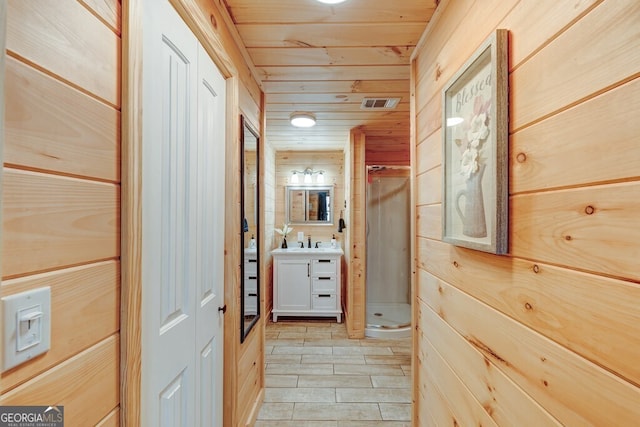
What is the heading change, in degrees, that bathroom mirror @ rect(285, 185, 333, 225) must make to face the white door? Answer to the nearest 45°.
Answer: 0° — it already faces it

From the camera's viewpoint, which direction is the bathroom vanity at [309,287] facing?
toward the camera

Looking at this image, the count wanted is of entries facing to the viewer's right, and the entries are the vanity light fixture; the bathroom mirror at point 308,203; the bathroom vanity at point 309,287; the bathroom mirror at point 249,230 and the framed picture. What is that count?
1

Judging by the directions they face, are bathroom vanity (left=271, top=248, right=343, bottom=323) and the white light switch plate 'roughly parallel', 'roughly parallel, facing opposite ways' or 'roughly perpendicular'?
roughly perpendicular

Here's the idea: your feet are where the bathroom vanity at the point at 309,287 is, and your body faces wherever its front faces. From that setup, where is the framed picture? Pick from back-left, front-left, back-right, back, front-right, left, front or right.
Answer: front

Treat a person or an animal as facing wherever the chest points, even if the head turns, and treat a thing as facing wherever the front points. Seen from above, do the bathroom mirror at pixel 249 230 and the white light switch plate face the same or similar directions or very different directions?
same or similar directions

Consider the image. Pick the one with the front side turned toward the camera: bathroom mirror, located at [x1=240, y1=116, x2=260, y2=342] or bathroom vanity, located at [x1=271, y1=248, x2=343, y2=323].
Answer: the bathroom vanity

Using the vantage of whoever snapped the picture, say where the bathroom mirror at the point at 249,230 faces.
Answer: facing to the right of the viewer

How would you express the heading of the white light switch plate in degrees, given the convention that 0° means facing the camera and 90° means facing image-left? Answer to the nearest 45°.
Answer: approximately 315°

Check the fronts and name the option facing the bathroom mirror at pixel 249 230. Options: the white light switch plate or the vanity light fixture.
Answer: the vanity light fixture

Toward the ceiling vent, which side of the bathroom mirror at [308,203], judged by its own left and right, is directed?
front

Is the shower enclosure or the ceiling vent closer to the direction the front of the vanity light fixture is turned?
the ceiling vent

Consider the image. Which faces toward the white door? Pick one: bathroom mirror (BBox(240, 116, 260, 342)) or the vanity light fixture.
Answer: the vanity light fixture

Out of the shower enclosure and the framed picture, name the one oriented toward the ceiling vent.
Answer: the shower enclosure

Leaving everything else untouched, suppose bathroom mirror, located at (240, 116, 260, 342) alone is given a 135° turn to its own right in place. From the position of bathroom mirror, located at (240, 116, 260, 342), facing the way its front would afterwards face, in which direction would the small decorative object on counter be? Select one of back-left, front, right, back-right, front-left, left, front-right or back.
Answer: back-right

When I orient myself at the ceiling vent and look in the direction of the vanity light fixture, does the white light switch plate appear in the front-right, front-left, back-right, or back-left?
back-left

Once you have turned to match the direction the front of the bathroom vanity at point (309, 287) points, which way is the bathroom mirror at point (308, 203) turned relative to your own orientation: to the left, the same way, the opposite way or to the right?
the same way

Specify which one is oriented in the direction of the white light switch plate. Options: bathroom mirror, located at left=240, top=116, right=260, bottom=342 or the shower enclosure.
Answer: the shower enclosure

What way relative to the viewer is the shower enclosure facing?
toward the camera
